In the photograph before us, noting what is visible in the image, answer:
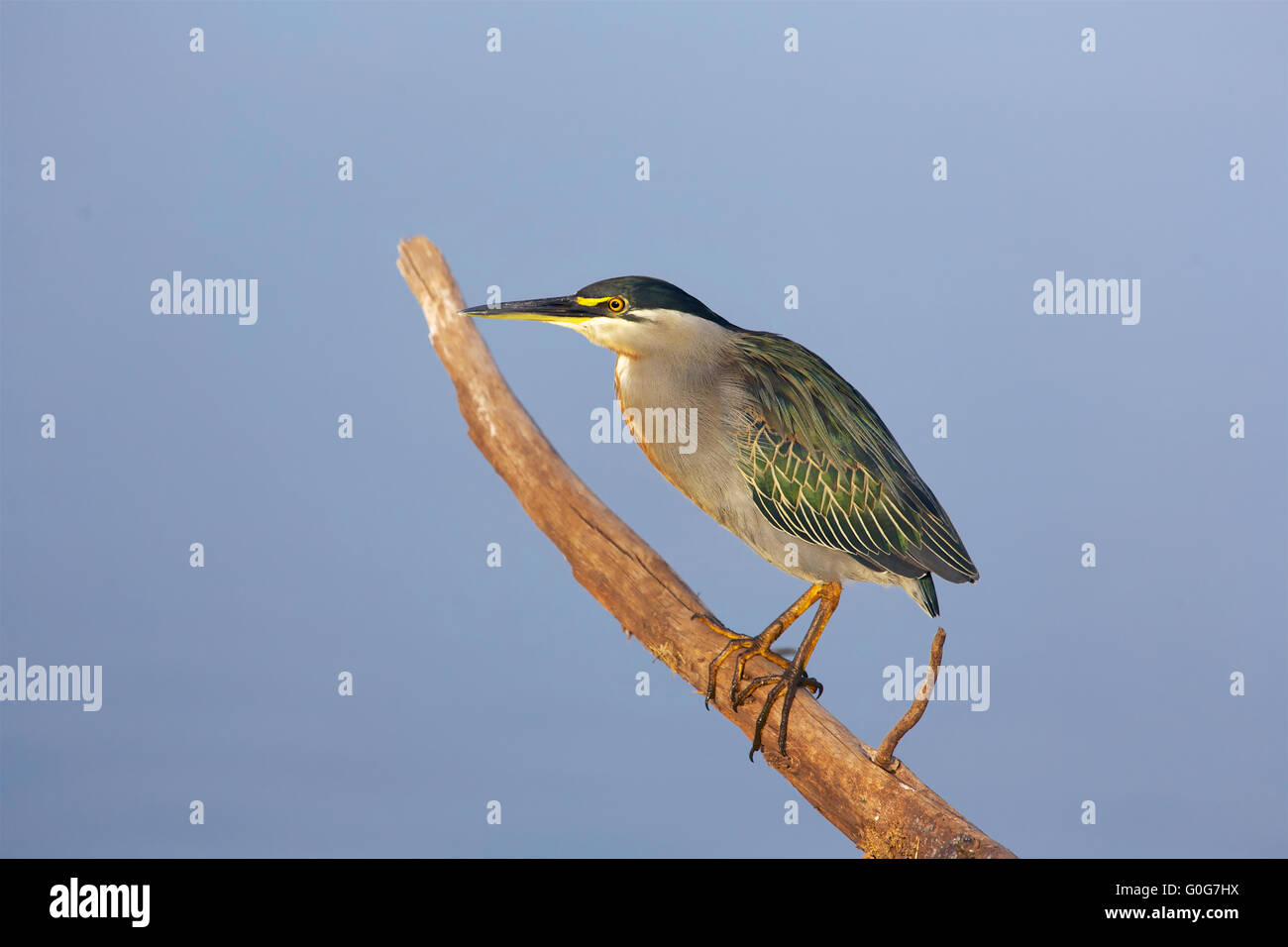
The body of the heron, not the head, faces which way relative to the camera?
to the viewer's left
